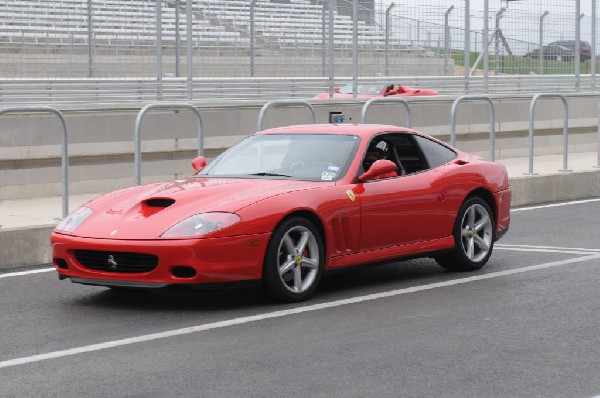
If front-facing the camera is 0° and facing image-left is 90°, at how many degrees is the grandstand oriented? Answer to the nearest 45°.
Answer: approximately 0°

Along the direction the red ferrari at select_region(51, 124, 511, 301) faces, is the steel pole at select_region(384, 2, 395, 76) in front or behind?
behind

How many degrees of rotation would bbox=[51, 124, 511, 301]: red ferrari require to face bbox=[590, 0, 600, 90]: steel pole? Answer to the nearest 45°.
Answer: approximately 135° to its right

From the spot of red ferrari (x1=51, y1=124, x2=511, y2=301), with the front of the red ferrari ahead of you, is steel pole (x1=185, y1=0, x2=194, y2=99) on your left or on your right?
on your right

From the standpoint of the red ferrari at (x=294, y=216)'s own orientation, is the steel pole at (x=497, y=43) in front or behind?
behind

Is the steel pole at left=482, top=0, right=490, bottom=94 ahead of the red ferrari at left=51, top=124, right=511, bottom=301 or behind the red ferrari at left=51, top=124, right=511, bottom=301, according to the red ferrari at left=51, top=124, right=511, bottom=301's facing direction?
behind

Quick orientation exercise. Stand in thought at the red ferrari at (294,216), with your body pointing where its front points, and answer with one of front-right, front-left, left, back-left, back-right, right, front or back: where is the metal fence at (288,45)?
back-right
